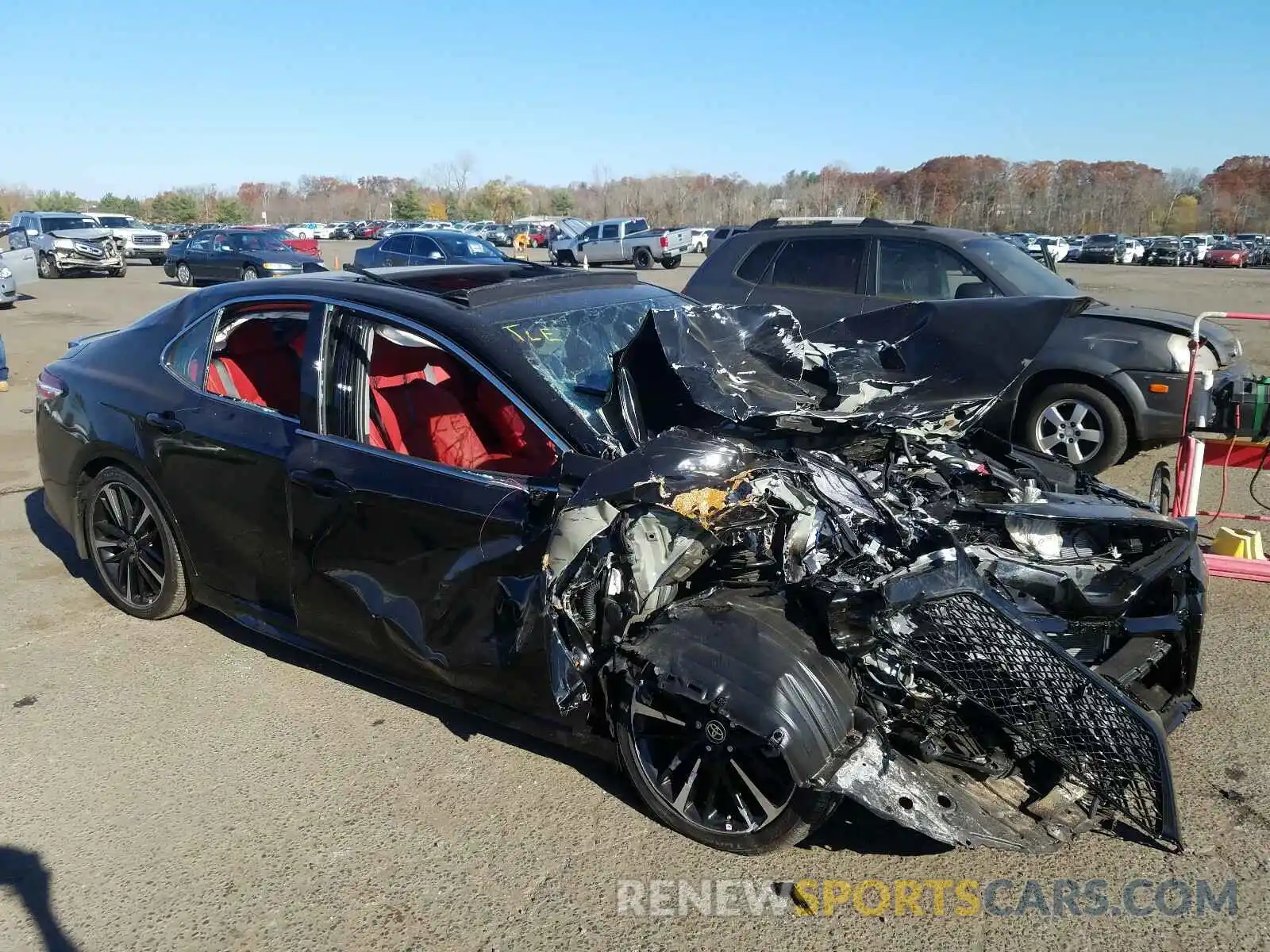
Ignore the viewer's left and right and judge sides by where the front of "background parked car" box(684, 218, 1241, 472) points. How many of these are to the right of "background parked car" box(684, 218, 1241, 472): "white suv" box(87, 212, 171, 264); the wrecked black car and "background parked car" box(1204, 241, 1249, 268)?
1

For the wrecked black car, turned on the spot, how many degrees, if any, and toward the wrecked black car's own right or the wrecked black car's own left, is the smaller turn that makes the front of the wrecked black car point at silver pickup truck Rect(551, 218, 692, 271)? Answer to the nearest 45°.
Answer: approximately 135° to the wrecked black car's own left

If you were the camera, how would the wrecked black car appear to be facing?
facing the viewer and to the right of the viewer

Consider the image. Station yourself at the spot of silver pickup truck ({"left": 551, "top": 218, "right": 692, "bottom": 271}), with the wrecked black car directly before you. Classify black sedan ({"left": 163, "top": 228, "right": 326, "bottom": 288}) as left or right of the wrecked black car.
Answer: right

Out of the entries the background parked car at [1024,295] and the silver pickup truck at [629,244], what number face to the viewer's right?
1

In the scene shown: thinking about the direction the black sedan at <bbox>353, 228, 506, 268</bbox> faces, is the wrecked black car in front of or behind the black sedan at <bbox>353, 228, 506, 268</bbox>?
in front

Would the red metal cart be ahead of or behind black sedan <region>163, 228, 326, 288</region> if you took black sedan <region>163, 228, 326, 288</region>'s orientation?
ahead

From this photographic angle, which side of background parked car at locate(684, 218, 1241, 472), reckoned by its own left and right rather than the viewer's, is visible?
right

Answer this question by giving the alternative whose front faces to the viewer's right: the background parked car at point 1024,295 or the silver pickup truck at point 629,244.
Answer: the background parked car

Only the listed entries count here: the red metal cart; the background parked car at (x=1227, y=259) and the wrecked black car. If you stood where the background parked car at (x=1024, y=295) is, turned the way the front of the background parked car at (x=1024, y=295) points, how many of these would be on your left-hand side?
1

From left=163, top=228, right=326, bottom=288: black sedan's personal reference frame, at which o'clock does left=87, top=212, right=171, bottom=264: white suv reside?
The white suv is roughly at 7 o'clock from the black sedan.
